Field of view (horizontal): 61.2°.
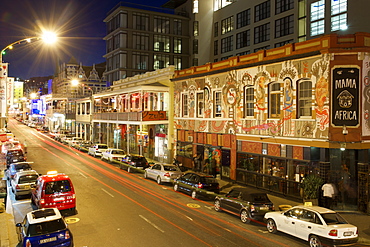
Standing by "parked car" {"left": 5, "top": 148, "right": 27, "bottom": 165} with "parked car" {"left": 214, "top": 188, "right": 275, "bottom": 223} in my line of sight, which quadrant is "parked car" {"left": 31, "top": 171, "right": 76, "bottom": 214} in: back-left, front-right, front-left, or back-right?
front-right

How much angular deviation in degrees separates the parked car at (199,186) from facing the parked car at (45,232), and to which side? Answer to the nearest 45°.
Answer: approximately 90° to its left

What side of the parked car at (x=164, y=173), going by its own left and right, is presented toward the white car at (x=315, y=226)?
back

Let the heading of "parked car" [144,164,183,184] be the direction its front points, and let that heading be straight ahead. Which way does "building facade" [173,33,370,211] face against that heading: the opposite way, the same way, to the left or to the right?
to the left

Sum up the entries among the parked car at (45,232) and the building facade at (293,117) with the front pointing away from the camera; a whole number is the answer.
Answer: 1

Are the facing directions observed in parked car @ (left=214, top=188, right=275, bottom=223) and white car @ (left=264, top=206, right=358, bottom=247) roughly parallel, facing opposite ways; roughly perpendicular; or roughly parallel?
roughly parallel

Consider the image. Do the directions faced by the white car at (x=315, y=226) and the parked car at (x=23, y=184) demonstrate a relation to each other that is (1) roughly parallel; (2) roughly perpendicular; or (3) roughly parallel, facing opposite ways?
roughly parallel

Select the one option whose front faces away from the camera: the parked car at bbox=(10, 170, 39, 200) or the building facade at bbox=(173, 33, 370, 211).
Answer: the parked car

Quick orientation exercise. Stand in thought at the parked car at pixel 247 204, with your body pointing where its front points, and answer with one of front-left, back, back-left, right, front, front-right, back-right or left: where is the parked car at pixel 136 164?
front

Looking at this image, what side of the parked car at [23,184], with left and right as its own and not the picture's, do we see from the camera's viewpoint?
back

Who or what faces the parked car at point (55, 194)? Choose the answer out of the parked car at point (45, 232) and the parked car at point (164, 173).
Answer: the parked car at point (45, 232)

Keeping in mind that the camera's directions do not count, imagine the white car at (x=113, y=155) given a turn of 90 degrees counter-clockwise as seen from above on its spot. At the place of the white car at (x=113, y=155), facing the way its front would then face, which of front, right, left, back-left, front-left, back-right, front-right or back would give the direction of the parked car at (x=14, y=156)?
front-right

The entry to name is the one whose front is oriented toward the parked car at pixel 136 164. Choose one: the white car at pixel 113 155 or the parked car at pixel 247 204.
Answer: the parked car at pixel 247 204

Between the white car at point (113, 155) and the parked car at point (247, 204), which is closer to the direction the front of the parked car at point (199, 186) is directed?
the white car

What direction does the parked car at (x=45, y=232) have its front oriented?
away from the camera

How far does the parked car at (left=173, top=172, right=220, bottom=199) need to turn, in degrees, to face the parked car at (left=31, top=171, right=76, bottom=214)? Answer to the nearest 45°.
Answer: approximately 90° to its left

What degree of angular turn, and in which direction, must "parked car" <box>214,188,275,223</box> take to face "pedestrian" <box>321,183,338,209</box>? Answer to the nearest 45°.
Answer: approximately 90° to its right
